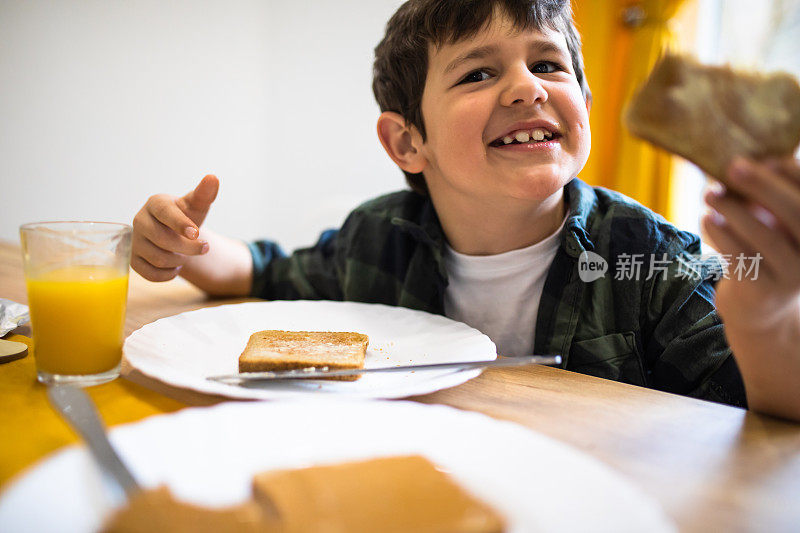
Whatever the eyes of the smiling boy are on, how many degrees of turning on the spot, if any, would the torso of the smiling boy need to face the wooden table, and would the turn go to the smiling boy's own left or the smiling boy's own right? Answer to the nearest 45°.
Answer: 0° — they already face it

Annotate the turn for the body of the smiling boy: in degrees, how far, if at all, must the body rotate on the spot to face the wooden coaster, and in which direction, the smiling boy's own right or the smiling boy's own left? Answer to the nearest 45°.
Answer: approximately 45° to the smiling boy's own right

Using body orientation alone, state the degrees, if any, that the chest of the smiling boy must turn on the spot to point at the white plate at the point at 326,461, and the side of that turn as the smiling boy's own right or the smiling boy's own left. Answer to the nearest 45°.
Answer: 0° — they already face it

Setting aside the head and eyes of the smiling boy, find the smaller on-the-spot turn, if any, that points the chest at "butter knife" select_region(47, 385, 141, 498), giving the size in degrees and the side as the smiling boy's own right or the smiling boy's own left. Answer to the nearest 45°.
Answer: approximately 45° to the smiling boy's own right

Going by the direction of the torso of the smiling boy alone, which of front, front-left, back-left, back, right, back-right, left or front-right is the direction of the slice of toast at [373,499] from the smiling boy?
front

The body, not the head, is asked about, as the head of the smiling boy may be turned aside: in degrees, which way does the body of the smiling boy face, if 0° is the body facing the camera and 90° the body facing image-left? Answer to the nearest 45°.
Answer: approximately 0°

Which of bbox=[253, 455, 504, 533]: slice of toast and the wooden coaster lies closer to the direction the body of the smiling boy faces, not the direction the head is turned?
the slice of toast
